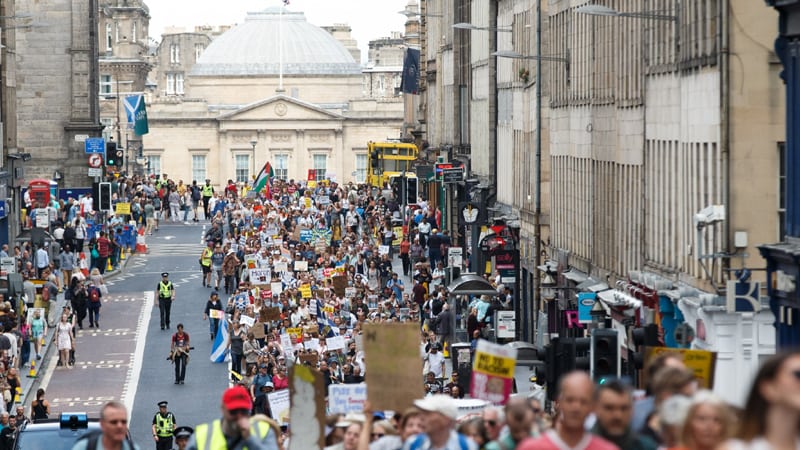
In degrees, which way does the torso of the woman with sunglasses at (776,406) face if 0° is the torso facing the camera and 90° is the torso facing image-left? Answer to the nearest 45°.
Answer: approximately 315°

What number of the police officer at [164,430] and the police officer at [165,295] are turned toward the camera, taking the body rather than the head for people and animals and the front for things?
2

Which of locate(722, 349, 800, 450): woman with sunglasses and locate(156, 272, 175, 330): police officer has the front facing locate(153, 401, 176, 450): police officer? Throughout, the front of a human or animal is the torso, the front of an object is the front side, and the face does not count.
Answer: locate(156, 272, 175, 330): police officer

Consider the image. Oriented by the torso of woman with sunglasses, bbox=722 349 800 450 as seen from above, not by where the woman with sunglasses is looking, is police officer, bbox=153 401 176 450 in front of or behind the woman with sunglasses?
behind

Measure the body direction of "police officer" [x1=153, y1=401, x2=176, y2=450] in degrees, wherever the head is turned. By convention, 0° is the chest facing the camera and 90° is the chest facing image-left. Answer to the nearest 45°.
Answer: approximately 0°

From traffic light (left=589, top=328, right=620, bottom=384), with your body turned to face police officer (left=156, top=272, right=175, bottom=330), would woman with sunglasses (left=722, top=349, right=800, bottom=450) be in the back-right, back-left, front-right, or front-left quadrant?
back-left

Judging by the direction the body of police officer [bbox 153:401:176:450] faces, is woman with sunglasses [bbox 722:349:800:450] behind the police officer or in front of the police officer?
in front

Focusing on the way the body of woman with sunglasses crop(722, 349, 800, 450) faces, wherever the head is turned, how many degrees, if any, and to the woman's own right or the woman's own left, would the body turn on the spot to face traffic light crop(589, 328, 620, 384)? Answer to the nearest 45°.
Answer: approximately 135° to the woman's own left

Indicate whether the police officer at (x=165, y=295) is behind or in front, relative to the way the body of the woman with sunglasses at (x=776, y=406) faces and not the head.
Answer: behind

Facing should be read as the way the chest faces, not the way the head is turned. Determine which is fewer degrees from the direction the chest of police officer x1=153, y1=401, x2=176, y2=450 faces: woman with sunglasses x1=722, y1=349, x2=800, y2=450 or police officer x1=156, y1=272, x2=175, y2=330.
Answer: the woman with sunglasses

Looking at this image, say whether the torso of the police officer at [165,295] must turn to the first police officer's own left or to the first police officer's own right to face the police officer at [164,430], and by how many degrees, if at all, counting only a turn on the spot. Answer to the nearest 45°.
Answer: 0° — they already face them
